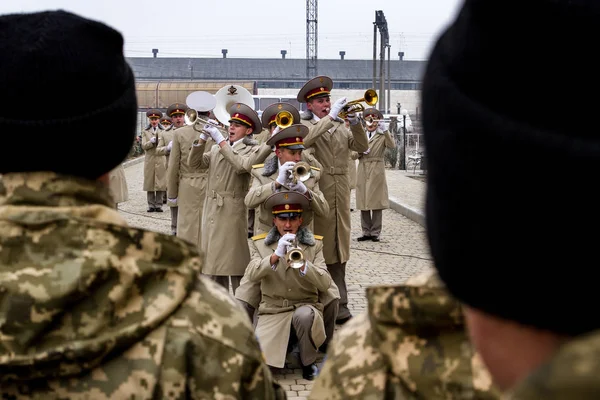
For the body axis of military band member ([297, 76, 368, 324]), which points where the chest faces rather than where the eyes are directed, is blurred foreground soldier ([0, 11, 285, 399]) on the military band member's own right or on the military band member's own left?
on the military band member's own right

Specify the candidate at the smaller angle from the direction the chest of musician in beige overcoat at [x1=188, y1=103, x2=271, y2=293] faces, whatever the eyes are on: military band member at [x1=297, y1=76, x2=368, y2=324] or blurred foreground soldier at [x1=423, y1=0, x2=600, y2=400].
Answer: the blurred foreground soldier

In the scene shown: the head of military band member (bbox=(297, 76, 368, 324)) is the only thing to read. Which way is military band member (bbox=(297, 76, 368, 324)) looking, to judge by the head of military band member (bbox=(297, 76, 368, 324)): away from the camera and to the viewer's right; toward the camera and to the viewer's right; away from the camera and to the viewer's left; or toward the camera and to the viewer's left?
toward the camera and to the viewer's right

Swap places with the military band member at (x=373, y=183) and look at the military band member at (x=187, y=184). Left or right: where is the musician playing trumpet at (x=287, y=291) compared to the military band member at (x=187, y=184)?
left

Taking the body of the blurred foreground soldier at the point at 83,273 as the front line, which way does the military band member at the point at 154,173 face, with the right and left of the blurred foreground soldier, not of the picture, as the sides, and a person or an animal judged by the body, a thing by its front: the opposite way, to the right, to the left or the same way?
the opposite way

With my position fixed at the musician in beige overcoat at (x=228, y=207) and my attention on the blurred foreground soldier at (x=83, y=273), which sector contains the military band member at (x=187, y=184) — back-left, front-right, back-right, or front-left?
back-right

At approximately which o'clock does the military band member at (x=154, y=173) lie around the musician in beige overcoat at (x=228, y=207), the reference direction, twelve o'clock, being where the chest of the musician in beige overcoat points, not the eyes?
The military band member is roughly at 4 o'clock from the musician in beige overcoat.

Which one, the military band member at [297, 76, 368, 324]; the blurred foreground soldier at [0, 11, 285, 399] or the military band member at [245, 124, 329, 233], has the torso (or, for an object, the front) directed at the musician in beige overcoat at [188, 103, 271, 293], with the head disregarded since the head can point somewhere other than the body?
the blurred foreground soldier

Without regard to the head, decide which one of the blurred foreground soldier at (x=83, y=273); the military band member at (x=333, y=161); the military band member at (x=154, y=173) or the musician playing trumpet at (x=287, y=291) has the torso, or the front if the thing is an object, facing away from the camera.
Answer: the blurred foreground soldier

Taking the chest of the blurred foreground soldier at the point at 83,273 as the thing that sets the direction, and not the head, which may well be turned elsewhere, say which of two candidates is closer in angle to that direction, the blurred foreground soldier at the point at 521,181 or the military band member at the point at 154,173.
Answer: the military band member

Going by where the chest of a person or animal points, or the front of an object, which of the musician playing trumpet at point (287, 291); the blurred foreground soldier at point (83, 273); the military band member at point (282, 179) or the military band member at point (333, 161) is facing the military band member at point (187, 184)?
the blurred foreground soldier
